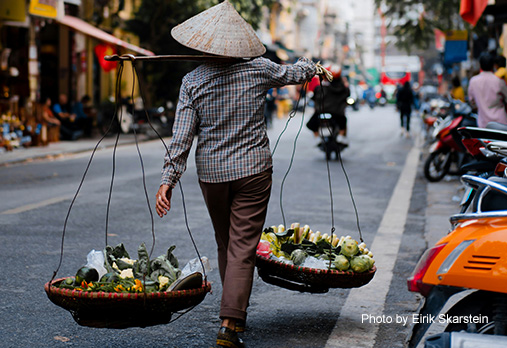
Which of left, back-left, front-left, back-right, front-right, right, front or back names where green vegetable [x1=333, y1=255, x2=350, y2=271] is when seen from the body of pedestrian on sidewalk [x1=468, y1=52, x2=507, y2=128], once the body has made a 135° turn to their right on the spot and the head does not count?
front-right

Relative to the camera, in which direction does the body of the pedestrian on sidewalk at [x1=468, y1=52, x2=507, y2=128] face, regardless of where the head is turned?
away from the camera

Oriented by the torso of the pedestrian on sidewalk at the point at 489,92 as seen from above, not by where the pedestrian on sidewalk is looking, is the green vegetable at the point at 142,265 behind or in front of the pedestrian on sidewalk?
behind

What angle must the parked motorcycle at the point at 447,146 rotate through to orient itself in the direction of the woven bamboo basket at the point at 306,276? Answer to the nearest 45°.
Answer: approximately 45° to its left

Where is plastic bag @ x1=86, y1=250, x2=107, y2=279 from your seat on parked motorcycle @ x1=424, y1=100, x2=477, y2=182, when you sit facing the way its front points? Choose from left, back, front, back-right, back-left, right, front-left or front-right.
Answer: front-left

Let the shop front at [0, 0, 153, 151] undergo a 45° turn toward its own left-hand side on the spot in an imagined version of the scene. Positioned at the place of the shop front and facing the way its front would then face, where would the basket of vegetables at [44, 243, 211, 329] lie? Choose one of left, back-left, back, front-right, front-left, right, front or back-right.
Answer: right

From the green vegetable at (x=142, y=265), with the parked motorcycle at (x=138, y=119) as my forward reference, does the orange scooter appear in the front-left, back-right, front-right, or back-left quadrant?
back-right

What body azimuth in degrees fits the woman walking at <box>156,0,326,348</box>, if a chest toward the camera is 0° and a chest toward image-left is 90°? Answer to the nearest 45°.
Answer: approximately 180°

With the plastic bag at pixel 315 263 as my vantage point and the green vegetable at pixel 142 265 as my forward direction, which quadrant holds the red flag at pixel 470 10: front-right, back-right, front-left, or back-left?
back-right

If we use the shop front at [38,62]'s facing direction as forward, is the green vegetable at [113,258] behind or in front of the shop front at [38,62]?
in front

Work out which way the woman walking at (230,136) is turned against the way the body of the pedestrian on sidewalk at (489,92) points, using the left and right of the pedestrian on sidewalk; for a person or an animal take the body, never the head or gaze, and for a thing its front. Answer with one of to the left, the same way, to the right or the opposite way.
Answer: the same way

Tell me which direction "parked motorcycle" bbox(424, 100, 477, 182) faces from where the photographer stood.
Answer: facing the viewer and to the left of the viewer

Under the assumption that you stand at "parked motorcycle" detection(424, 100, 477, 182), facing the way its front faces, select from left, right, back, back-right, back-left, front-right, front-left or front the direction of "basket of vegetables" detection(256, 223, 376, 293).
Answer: front-left

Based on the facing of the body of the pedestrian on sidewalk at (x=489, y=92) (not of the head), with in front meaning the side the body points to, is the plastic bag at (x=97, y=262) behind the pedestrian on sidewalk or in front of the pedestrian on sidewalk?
behind

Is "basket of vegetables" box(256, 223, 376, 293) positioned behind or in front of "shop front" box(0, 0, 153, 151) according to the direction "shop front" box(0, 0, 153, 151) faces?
in front

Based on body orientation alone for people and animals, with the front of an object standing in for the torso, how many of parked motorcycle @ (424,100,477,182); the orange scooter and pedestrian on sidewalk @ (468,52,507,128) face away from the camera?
1

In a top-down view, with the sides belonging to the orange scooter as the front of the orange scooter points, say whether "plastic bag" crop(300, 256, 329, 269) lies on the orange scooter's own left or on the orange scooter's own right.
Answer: on the orange scooter's own left
